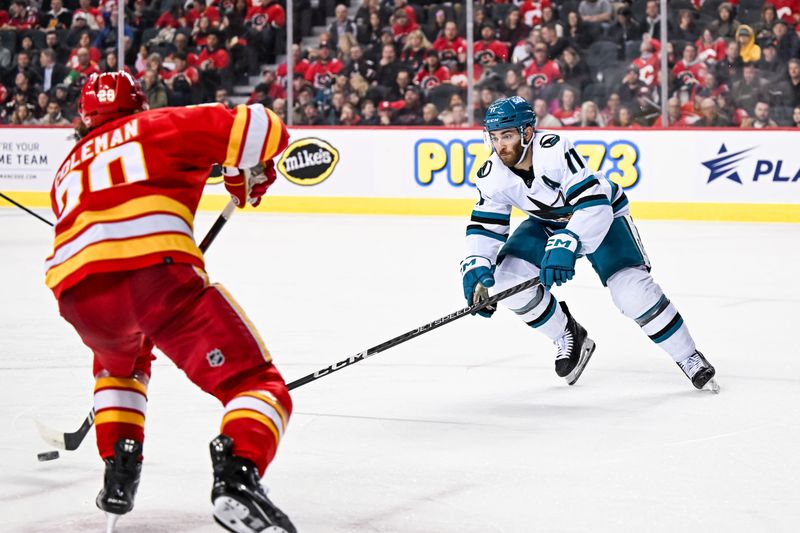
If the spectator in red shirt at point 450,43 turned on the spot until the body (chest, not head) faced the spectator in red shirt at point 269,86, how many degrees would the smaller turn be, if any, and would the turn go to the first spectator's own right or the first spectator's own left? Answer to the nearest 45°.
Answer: approximately 90° to the first spectator's own right

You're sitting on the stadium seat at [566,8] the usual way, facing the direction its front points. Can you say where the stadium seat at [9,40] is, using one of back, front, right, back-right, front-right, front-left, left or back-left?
right

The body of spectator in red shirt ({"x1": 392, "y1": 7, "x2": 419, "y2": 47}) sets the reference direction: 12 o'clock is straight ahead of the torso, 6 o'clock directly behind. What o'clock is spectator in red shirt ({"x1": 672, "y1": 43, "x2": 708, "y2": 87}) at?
spectator in red shirt ({"x1": 672, "y1": 43, "x2": 708, "y2": 87}) is roughly at 10 o'clock from spectator in red shirt ({"x1": 392, "y1": 7, "x2": 419, "y2": 47}).

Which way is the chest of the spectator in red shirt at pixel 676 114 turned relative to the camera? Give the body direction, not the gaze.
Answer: toward the camera

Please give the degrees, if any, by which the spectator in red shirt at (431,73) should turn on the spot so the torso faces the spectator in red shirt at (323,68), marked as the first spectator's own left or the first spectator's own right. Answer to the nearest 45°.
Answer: approximately 135° to the first spectator's own right

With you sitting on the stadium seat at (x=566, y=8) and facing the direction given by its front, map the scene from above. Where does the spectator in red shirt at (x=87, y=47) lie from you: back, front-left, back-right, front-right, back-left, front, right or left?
right

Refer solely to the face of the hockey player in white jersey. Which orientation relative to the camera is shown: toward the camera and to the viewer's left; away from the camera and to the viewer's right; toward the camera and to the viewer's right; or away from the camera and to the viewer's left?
toward the camera and to the viewer's left

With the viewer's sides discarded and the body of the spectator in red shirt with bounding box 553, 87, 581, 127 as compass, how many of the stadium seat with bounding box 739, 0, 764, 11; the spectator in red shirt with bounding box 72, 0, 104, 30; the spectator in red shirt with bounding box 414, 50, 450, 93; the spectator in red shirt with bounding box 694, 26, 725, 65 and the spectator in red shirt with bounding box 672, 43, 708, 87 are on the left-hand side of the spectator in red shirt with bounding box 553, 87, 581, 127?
3

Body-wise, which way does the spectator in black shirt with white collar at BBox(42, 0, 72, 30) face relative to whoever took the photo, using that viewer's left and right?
facing the viewer

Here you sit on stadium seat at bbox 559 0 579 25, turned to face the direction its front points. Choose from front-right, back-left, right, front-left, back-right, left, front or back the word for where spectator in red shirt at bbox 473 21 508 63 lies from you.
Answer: right

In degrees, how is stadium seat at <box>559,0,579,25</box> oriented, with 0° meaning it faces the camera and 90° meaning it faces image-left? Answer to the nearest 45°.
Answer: approximately 0°

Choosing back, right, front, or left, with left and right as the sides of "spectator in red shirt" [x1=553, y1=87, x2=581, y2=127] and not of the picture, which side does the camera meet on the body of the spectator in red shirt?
front

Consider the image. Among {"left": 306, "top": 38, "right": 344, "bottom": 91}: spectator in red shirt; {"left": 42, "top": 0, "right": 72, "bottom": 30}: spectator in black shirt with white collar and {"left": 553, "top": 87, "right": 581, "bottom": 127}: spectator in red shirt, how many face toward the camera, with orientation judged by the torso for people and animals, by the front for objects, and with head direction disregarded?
3

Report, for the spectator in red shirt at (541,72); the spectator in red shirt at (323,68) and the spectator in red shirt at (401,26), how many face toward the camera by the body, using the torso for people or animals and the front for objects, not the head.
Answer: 3
